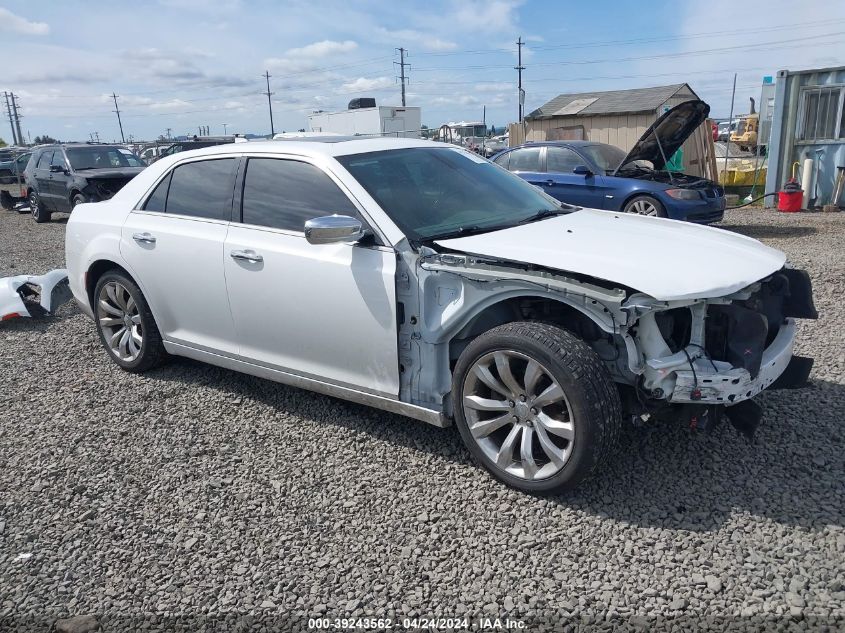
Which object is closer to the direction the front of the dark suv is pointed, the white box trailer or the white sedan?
the white sedan

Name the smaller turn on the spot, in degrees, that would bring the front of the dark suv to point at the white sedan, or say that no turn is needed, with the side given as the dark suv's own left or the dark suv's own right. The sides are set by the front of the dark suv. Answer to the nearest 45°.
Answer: approximately 45° to the dark suv's own right

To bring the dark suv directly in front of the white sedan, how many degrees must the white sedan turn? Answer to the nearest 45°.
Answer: approximately 180°

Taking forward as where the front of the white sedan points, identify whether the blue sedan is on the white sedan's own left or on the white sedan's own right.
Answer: on the white sedan's own left

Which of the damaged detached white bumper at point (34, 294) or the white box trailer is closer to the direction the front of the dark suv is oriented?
the damaged detached white bumper

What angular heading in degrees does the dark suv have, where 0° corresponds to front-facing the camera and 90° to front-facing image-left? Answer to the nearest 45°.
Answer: approximately 315°

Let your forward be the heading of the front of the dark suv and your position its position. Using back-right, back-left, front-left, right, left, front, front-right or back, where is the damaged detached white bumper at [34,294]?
front-right

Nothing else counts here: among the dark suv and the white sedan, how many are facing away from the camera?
0

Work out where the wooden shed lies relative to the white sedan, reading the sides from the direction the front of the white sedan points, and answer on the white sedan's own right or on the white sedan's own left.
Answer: on the white sedan's own left

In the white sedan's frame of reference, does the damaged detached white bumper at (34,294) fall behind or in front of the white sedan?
behind

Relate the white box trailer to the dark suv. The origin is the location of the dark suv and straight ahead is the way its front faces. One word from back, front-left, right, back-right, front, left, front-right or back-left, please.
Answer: left

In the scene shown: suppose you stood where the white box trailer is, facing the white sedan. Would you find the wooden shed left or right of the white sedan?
left

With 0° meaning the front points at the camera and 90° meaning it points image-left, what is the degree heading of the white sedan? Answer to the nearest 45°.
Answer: approximately 315°

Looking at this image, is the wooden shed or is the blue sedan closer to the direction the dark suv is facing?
the blue sedan

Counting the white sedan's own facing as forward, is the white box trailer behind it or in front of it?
behind

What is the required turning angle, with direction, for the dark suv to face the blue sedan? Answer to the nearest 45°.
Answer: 0° — it already faces it
